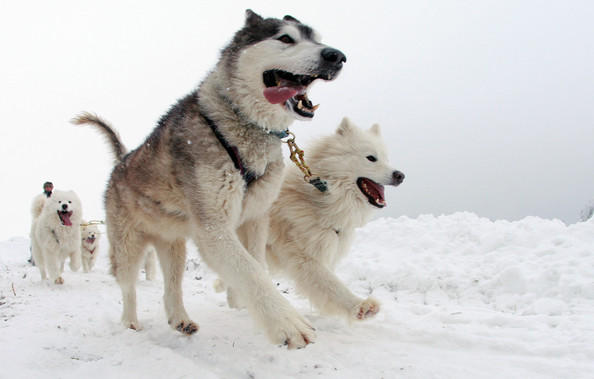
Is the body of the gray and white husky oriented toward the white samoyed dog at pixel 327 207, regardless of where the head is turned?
no

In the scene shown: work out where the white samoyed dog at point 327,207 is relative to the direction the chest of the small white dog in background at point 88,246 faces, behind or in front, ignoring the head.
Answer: in front

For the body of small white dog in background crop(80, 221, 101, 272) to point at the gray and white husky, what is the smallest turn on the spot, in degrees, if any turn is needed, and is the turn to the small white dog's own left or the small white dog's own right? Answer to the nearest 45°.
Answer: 0° — it already faces it

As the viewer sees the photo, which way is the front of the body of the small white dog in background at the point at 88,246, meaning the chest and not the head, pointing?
toward the camera

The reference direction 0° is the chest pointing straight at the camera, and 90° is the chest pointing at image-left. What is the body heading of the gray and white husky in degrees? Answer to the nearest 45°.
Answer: approximately 315°

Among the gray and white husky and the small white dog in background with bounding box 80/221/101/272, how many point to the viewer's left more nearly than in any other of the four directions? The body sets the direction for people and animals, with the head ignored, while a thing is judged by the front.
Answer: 0

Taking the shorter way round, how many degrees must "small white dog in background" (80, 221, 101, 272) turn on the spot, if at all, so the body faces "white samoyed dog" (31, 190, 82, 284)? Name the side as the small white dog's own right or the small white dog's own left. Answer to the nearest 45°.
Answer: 0° — it already faces it

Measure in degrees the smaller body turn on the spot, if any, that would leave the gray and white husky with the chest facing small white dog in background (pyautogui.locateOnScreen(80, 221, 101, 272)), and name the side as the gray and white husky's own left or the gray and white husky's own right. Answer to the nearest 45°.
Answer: approximately 135° to the gray and white husky's own left

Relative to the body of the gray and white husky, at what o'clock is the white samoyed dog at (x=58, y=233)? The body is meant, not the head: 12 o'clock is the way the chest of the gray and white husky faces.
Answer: The white samoyed dog is roughly at 7 o'clock from the gray and white husky.

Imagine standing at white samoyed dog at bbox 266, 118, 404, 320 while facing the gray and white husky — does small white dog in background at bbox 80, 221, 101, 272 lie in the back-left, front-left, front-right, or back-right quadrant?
back-right
